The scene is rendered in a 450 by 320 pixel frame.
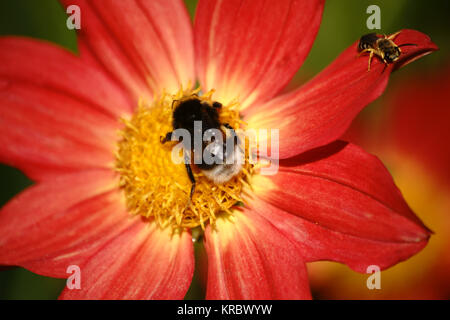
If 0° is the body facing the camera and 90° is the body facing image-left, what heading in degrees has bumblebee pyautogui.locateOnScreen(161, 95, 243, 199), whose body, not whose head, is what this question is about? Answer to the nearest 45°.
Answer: approximately 135°
